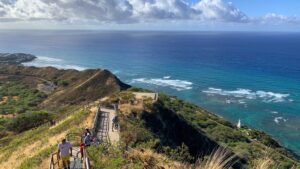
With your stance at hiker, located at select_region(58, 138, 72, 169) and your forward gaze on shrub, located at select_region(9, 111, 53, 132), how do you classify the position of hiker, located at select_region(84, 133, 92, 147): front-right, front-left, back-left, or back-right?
front-right

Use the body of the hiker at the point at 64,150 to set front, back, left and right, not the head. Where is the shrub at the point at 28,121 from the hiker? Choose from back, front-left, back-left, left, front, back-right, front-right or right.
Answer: front

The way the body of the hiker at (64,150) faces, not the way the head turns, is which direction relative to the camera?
away from the camera
